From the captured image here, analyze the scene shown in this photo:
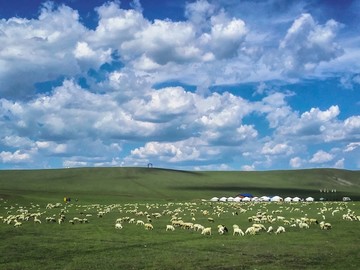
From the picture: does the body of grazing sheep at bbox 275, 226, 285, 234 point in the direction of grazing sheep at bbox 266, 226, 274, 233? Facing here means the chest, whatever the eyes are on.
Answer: yes

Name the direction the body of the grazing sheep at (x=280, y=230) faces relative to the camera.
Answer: to the viewer's left
